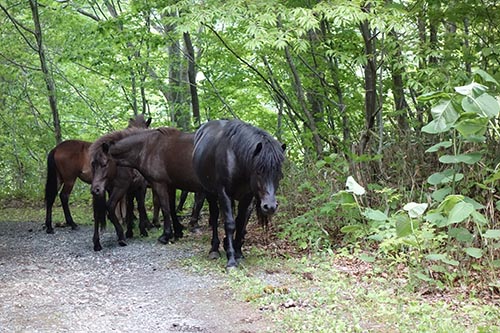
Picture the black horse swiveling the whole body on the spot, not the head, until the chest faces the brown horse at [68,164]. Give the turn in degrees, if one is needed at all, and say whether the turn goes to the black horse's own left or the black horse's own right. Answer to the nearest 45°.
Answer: approximately 180°

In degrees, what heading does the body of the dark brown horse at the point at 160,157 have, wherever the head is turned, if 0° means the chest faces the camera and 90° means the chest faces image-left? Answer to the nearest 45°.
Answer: approximately 90°

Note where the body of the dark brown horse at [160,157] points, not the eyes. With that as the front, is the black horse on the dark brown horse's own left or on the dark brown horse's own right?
on the dark brown horse's own left

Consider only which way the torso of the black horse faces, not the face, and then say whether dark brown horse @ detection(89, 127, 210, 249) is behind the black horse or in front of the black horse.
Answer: behind

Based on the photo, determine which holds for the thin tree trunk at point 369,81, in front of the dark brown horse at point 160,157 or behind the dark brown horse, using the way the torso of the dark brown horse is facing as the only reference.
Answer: behind

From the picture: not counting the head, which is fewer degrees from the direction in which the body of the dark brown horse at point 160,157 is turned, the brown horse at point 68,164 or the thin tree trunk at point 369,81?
the brown horse

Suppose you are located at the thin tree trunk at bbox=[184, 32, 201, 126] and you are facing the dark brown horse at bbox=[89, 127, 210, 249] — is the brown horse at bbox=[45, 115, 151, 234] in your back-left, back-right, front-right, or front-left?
front-right

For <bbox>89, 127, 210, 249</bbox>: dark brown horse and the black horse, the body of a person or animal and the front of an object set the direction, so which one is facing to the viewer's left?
the dark brown horse

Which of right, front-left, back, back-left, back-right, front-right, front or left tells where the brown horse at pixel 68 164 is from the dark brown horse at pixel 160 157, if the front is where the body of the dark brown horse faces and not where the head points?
front-right

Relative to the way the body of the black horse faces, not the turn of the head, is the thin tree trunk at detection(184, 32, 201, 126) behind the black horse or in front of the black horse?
behind

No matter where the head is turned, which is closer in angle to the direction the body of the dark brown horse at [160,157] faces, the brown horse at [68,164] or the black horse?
the brown horse

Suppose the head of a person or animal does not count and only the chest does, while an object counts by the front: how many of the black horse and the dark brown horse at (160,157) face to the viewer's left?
1

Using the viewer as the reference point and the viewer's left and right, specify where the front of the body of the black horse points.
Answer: facing the viewer and to the right of the viewer

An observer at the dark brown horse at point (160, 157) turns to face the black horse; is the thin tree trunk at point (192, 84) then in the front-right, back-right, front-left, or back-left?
back-left

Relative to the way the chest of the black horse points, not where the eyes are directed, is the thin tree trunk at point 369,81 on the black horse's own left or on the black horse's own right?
on the black horse's own left
